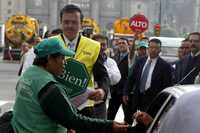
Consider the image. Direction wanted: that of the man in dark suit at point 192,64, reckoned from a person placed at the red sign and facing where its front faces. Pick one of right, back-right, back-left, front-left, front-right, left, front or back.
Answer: front

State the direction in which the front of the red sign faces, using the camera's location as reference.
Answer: facing the viewer

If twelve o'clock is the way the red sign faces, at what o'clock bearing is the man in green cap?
The man in green cap is roughly at 12 o'clock from the red sign.

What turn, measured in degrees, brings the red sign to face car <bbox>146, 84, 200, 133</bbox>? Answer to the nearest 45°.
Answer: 0° — it already faces it

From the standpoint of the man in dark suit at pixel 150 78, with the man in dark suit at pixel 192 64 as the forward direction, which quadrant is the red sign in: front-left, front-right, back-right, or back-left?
front-left

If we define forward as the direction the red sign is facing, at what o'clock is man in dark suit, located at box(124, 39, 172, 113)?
The man in dark suit is roughly at 12 o'clock from the red sign.

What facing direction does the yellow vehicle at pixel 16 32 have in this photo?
toward the camera

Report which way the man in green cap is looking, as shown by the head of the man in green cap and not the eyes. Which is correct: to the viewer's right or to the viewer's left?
to the viewer's right

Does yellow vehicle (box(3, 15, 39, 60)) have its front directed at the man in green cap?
yes

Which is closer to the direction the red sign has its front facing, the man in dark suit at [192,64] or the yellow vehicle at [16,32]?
the man in dark suit

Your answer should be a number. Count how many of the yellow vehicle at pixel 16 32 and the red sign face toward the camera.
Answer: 2

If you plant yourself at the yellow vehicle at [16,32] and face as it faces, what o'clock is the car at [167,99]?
The car is roughly at 12 o'clock from the yellow vehicle.
